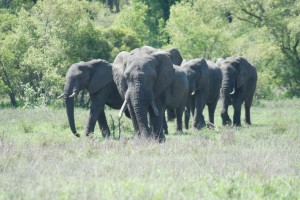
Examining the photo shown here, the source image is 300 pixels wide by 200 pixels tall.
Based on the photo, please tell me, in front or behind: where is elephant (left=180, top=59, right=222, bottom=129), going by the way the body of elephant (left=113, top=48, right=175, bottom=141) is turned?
behind

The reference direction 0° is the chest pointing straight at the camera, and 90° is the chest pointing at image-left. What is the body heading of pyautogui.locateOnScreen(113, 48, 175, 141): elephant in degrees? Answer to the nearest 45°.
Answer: approximately 0°

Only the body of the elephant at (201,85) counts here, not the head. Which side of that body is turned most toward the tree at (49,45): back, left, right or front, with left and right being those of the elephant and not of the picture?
right

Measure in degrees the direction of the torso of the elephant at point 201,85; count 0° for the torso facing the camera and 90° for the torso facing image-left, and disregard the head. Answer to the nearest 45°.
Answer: approximately 45°

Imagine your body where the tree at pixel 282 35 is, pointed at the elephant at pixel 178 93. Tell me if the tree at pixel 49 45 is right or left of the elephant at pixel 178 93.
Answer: right

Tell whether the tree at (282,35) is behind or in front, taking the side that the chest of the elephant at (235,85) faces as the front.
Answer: behind

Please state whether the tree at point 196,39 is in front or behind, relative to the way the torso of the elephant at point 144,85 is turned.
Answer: behind
